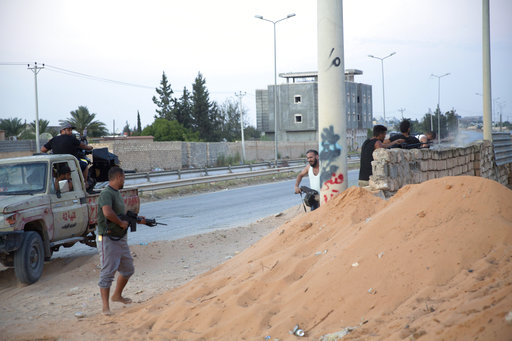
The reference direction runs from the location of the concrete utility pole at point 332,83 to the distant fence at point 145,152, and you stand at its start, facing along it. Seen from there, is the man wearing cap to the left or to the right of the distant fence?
left

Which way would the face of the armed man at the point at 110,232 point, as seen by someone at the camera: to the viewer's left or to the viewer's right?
to the viewer's right

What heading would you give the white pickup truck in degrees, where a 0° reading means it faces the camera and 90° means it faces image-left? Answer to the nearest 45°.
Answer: approximately 45°

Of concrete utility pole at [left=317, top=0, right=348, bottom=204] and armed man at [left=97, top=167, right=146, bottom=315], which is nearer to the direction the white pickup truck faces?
the armed man

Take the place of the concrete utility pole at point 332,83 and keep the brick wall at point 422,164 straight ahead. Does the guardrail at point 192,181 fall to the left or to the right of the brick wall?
left

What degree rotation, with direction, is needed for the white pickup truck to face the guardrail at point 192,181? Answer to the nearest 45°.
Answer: approximately 135° to its right

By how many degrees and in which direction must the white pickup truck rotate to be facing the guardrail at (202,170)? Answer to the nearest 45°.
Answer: approximately 135° to its right

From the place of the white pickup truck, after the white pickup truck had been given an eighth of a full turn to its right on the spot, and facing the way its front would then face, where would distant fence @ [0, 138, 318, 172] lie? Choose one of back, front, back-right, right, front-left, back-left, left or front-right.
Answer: right
